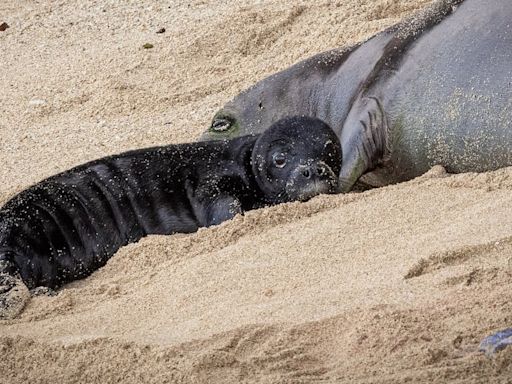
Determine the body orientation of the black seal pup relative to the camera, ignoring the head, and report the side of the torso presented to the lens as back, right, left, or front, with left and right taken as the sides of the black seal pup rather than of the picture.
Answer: right

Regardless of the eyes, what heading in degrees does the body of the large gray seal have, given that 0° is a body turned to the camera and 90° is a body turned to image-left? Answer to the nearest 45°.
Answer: approximately 90°

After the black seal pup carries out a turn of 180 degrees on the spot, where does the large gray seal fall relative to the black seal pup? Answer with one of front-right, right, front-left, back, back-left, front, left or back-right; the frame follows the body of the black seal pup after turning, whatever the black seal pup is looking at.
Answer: back
